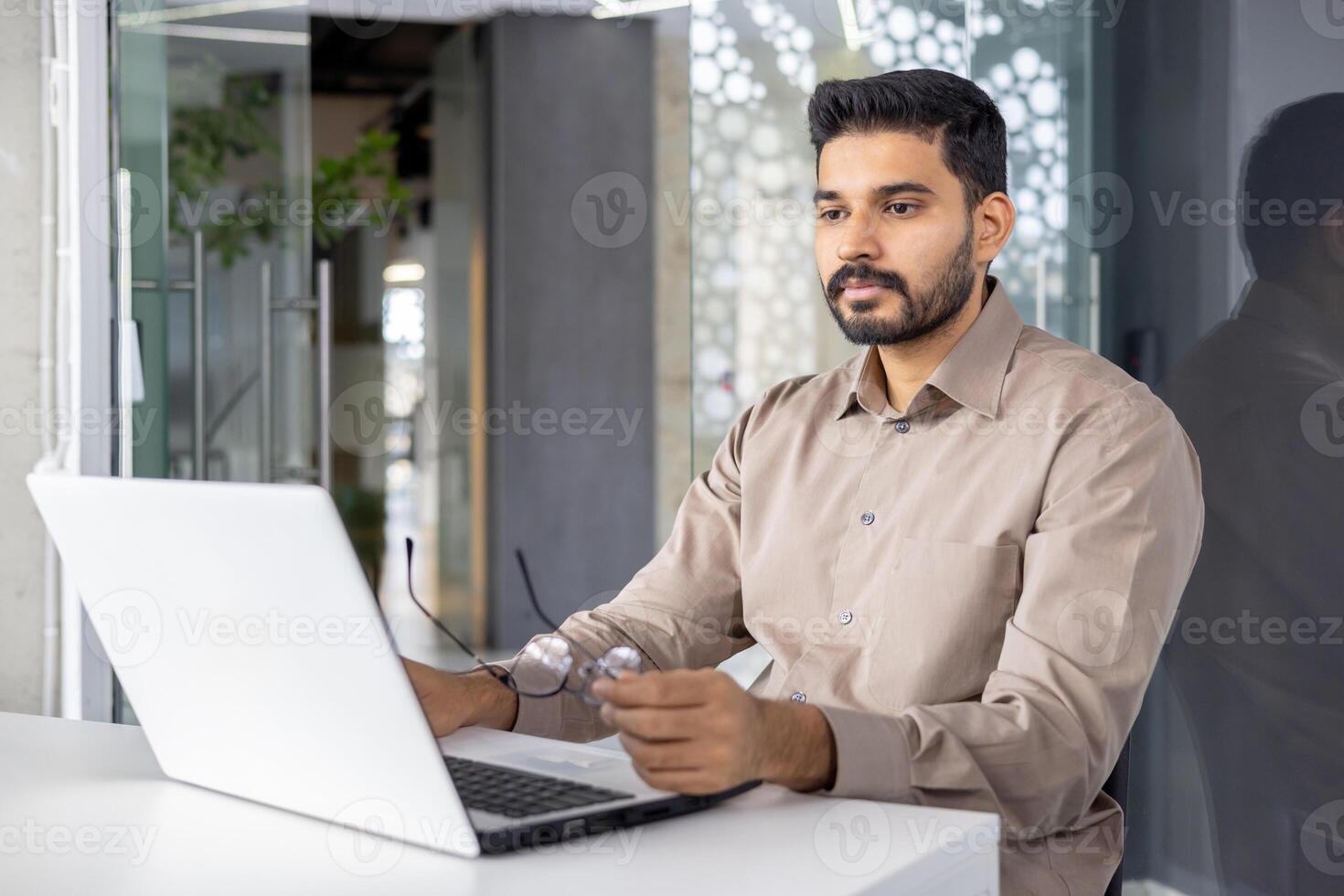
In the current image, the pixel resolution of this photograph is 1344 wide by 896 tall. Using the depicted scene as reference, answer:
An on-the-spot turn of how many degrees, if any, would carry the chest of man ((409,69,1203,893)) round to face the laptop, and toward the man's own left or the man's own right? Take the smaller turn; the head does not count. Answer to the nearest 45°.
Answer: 0° — they already face it

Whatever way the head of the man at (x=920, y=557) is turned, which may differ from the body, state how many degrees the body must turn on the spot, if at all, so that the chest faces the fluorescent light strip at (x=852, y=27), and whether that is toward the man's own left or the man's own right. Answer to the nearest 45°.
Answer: approximately 135° to the man's own right

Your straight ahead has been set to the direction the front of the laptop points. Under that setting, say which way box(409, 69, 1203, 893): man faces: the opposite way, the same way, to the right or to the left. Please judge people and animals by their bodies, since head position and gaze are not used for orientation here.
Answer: the opposite way

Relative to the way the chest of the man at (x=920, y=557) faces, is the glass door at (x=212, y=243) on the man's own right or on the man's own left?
on the man's own right

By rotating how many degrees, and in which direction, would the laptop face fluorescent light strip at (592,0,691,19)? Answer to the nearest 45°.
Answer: approximately 45° to its left

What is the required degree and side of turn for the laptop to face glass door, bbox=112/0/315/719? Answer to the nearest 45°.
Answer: approximately 45° to its left

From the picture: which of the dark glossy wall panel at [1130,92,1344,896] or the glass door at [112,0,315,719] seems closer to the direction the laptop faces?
the dark glossy wall panel

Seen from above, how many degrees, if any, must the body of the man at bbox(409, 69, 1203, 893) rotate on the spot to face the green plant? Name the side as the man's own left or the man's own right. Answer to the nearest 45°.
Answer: approximately 90° to the man's own right

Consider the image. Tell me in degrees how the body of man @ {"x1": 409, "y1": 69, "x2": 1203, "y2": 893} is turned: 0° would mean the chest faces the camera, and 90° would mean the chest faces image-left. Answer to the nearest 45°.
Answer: approximately 45°
